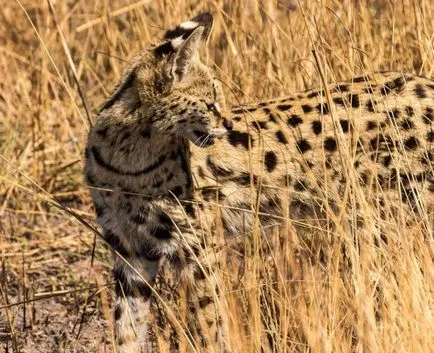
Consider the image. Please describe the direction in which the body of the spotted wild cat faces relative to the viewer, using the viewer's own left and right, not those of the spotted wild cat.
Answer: facing the viewer and to the left of the viewer
